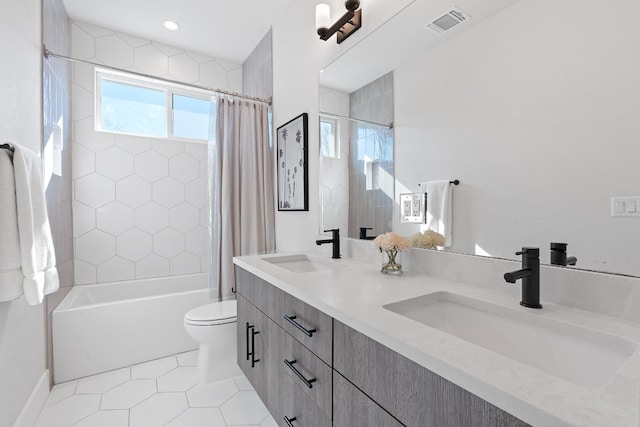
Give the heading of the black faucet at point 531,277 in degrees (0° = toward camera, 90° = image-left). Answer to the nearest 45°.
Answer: approximately 45°

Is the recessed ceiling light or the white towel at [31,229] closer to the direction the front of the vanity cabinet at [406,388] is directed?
the white towel

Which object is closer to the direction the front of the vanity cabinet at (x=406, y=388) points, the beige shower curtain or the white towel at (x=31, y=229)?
the white towel

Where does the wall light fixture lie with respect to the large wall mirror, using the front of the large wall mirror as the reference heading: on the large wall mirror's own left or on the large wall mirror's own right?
on the large wall mirror's own right

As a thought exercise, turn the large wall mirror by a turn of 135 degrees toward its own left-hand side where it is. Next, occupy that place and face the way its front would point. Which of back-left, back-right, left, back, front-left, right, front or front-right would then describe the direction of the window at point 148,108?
back

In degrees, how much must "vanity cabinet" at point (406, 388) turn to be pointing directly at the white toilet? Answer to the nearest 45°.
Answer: approximately 90° to its right

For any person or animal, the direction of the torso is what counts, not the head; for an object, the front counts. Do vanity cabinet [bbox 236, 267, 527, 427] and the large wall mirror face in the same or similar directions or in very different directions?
same or similar directions

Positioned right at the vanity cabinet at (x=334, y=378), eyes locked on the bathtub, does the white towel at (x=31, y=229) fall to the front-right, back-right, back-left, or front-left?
front-left
